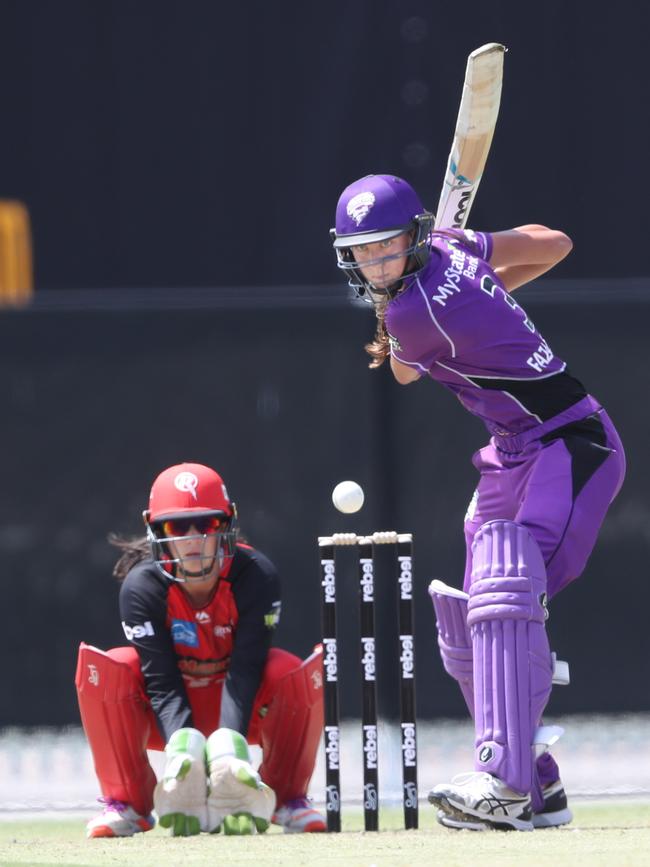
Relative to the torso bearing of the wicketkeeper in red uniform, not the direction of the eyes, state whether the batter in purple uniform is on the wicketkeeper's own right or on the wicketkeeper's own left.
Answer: on the wicketkeeper's own left

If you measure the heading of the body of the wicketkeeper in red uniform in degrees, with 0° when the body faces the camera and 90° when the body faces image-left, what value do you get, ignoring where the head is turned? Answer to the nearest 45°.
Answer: approximately 0°
